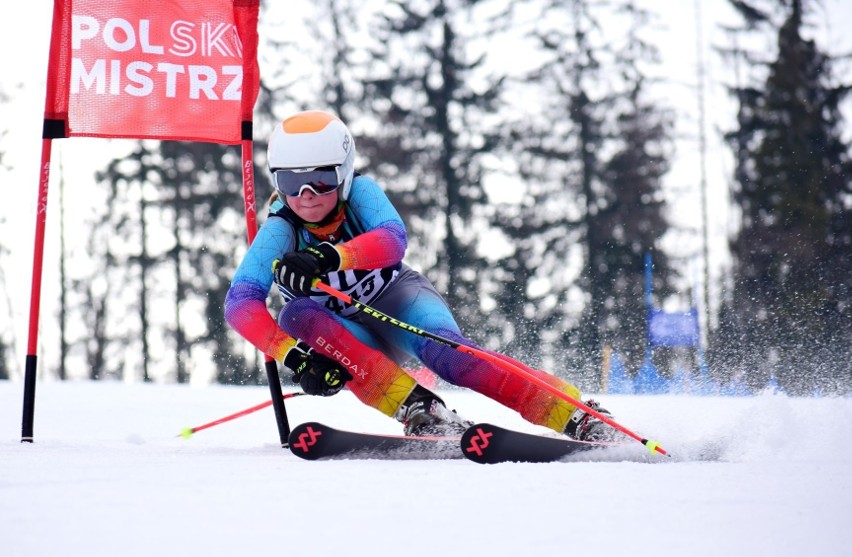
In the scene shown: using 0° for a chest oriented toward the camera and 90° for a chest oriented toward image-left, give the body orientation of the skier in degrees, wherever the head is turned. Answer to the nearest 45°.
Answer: approximately 45°

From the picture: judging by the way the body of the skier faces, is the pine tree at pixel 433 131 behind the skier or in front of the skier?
behind

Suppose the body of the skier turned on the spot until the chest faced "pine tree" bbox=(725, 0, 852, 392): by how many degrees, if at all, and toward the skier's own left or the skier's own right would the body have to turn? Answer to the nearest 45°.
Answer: approximately 180°

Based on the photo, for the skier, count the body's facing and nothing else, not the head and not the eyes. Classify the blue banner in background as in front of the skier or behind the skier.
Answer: behind
